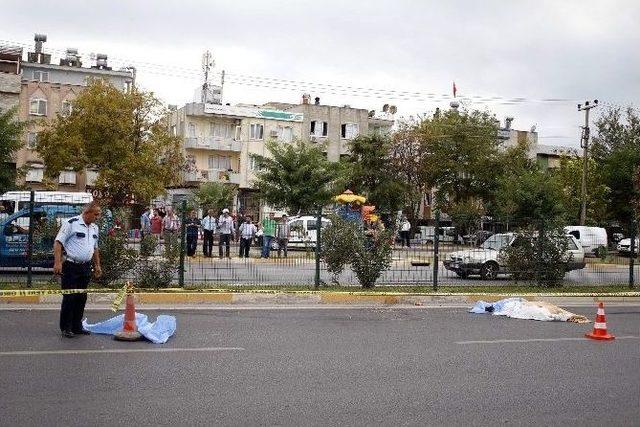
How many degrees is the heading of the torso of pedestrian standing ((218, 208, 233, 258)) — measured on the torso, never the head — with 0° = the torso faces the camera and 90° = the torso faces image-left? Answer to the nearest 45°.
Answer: approximately 0°

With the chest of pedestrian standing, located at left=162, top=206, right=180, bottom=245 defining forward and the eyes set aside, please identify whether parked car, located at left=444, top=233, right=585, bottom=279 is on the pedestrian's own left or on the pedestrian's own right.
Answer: on the pedestrian's own left

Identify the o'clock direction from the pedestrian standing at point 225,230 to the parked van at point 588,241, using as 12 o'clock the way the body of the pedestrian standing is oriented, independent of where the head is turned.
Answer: The parked van is roughly at 9 o'clock from the pedestrian standing.

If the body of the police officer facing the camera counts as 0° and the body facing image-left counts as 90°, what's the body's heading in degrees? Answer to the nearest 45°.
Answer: approximately 315°

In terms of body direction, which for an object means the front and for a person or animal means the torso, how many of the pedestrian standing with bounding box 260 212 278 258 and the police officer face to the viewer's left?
0

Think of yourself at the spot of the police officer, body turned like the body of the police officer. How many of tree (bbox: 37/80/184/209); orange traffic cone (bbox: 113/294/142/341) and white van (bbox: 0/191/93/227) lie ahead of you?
1

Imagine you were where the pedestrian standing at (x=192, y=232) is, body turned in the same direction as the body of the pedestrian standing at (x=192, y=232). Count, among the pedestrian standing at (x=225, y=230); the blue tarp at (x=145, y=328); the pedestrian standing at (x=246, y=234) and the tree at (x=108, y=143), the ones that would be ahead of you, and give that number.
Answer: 1

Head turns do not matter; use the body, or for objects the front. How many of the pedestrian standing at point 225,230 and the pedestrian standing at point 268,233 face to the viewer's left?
0

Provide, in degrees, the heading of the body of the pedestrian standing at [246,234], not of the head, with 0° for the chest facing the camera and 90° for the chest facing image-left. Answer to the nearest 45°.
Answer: approximately 0°
